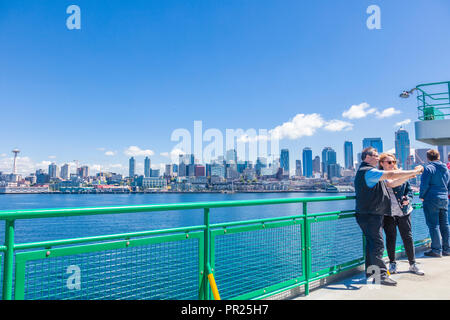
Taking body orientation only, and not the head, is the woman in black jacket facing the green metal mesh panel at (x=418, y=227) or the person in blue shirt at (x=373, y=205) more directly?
the person in blue shirt

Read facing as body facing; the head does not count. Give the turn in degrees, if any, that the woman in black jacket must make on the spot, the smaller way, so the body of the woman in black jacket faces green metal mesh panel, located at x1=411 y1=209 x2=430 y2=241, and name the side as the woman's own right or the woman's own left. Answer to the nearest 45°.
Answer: approximately 135° to the woman's own left

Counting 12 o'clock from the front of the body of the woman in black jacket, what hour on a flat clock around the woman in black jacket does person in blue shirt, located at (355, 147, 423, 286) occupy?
The person in blue shirt is roughly at 2 o'clock from the woman in black jacket.

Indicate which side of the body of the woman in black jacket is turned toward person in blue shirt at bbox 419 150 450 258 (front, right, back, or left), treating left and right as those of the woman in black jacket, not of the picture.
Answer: left

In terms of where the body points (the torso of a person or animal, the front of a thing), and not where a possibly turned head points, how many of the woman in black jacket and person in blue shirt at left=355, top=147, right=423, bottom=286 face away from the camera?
0
